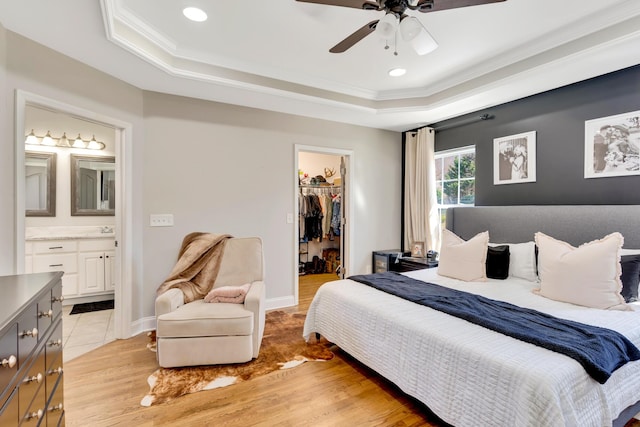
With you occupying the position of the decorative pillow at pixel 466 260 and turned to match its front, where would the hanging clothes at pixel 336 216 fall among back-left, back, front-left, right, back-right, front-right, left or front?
right

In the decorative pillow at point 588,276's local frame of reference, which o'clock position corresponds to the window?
The window is roughly at 3 o'clock from the decorative pillow.

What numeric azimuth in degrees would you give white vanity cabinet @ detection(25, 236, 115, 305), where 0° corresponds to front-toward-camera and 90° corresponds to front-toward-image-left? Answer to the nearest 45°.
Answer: approximately 0°

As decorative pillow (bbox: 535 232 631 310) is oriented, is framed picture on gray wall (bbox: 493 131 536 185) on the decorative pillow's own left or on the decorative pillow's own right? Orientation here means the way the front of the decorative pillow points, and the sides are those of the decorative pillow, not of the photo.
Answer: on the decorative pillow's own right

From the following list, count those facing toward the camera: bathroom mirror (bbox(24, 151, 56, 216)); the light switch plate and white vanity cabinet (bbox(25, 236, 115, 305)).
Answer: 3

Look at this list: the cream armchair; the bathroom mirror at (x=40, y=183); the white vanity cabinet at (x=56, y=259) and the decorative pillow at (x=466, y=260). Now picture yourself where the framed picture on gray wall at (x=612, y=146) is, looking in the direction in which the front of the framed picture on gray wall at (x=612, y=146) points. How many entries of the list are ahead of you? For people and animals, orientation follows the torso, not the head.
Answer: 4

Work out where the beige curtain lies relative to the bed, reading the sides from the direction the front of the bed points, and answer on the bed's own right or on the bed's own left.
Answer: on the bed's own right

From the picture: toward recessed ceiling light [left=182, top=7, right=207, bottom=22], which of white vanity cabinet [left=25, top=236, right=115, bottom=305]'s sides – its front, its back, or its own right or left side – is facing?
front

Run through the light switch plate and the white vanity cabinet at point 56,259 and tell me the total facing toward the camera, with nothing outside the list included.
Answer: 2

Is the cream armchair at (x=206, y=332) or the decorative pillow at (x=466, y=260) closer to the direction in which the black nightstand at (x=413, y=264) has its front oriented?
the cream armchair

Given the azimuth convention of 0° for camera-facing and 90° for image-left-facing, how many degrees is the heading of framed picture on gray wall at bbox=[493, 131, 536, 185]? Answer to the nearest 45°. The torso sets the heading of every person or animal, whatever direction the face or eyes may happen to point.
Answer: approximately 45°

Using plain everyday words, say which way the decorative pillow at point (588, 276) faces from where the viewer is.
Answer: facing the viewer and to the left of the viewer

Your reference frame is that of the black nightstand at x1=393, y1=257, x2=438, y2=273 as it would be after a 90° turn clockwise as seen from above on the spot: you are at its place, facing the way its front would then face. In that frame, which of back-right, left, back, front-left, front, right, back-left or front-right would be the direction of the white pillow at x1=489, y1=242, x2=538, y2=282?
back
